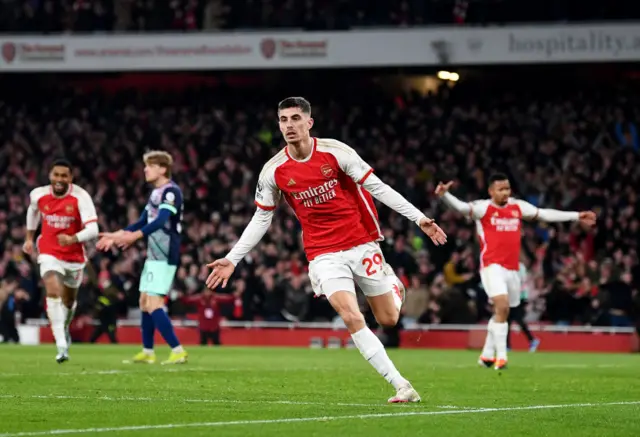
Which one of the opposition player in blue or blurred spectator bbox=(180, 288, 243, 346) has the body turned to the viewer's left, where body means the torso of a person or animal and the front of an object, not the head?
the opposition player in blue

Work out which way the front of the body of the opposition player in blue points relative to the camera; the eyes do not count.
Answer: to the viewer's left

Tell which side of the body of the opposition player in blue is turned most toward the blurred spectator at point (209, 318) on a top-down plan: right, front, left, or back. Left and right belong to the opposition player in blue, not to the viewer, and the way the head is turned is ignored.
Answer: right

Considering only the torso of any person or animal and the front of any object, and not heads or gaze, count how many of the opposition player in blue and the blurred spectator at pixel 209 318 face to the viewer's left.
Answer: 1

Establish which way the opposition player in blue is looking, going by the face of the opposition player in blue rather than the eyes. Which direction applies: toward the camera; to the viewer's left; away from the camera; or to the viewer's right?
to the viewer's left

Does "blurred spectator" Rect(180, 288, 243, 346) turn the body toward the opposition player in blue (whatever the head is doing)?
yes
